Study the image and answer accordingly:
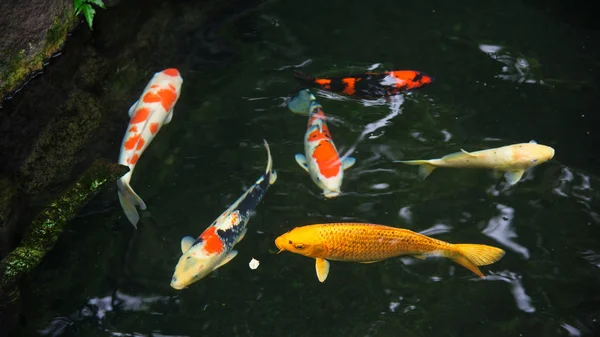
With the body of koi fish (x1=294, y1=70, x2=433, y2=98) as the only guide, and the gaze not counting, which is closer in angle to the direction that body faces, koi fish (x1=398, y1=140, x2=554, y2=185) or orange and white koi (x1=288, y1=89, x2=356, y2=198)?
the koi fish

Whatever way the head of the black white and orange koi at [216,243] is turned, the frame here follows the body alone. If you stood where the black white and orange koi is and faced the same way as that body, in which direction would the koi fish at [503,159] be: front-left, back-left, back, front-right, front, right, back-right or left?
back-left

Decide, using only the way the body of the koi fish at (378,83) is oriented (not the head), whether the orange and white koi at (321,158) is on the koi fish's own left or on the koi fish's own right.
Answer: on the koi fish's own right

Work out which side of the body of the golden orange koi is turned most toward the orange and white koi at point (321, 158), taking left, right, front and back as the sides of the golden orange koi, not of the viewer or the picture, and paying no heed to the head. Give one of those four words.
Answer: right

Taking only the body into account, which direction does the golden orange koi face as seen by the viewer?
to the viewer's left

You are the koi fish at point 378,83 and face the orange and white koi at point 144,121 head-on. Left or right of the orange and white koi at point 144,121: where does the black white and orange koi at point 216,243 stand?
left

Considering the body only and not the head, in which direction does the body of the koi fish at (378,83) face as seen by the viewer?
to the viewer's right

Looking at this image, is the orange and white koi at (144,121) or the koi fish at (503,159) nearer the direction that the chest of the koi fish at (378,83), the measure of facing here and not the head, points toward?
the koi fish

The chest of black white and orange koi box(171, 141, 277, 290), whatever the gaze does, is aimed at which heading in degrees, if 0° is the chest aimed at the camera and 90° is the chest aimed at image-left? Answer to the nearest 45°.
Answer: approximately 45°

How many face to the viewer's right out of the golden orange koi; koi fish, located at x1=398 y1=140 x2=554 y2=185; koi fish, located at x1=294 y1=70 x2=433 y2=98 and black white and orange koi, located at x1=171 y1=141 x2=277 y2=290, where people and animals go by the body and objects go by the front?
2

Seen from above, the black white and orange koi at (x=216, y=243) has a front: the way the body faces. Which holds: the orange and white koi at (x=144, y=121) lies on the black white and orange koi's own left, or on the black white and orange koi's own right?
on the black white and orange koi's own right

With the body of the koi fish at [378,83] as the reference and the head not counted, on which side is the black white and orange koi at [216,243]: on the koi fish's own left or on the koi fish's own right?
on the koi fish's own right

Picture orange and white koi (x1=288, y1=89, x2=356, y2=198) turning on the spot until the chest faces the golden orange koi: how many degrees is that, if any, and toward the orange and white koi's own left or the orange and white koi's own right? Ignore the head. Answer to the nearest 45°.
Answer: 0° — it already faces it

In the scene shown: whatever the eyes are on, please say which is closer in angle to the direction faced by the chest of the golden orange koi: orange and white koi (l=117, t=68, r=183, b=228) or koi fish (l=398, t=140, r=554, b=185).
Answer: the orange and white koi
